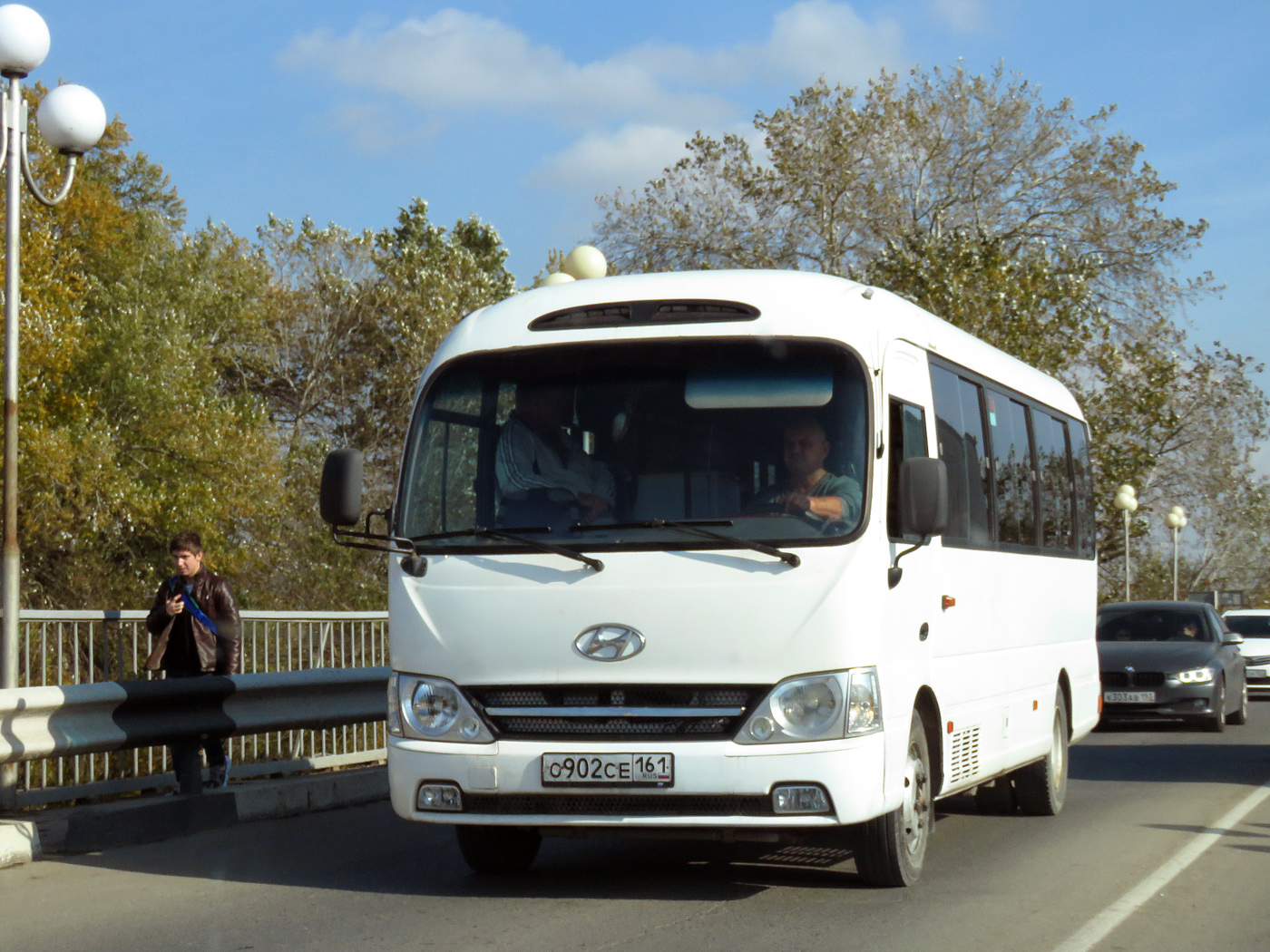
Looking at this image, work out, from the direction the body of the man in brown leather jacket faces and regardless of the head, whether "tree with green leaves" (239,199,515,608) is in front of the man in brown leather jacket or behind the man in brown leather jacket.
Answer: behind

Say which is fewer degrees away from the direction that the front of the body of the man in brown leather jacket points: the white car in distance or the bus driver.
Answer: the bus driver

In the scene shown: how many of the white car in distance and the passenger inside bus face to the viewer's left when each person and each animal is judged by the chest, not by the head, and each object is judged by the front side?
0

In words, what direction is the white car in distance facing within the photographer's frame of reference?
facing the viewer

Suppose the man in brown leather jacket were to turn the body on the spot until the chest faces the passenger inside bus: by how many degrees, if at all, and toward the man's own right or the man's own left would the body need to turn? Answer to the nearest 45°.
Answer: approximately 90° to the man's own left

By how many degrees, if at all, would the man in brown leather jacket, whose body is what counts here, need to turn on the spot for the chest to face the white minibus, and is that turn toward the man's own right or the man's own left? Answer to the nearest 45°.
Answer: approximately 90° to the man's own left

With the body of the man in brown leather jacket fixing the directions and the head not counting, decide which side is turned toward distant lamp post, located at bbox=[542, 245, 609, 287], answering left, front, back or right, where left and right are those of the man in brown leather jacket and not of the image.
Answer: back

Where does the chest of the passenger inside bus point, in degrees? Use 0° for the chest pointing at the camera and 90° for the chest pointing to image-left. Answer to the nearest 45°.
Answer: approximately 315°
